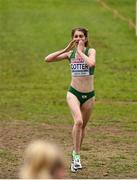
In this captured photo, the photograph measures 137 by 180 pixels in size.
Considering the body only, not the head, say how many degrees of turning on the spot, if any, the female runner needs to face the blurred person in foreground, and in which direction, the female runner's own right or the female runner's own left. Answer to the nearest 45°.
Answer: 0° — they already face them

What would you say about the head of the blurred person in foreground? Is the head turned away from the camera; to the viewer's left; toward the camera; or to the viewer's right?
away from the camera

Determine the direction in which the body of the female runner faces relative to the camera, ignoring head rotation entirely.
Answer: toward the camera
